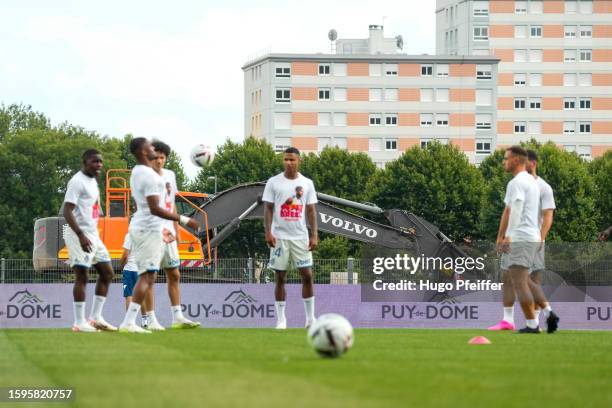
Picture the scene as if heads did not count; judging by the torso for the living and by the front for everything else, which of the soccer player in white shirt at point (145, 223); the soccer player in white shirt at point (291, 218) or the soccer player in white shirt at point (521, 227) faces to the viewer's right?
the soccer player in white shirt at point (145, 223)

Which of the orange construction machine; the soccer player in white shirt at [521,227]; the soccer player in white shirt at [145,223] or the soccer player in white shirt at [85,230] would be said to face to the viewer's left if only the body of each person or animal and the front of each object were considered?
the soccer player in white shirt at [521,227]

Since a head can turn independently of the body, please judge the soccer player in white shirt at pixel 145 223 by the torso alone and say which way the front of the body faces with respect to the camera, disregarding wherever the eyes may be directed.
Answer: to the viewer's right

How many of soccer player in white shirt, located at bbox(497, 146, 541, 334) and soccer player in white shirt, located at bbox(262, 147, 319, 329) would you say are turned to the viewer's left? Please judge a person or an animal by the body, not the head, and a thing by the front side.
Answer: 1

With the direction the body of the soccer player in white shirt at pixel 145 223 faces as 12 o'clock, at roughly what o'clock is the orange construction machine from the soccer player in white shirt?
The orange construction machine is roughly at 9 o'clock from the soccer player in white shirt.

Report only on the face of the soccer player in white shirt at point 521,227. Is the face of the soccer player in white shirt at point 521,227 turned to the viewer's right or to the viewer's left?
to the viewer's left

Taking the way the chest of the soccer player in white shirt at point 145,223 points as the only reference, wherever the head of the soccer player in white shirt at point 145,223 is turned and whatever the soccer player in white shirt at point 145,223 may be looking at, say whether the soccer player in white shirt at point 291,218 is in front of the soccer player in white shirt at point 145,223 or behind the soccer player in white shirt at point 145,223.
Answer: in front

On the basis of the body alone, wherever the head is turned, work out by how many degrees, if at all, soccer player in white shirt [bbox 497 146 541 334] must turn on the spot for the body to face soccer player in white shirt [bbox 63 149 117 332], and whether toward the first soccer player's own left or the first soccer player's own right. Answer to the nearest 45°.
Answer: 0° — they already face them

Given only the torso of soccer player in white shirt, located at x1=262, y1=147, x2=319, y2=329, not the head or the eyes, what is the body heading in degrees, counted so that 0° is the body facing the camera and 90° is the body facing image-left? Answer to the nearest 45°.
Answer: approximately 0°

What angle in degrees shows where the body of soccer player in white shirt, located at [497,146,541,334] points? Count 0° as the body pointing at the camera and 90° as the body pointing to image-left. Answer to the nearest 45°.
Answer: approximately 90°

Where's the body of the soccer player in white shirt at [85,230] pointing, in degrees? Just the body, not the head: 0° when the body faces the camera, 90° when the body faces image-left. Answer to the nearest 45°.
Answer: approximately 315°

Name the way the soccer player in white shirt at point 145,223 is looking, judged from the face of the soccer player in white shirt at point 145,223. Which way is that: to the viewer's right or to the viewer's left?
to the viewer's right

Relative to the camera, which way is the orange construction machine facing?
to the viewer's right
